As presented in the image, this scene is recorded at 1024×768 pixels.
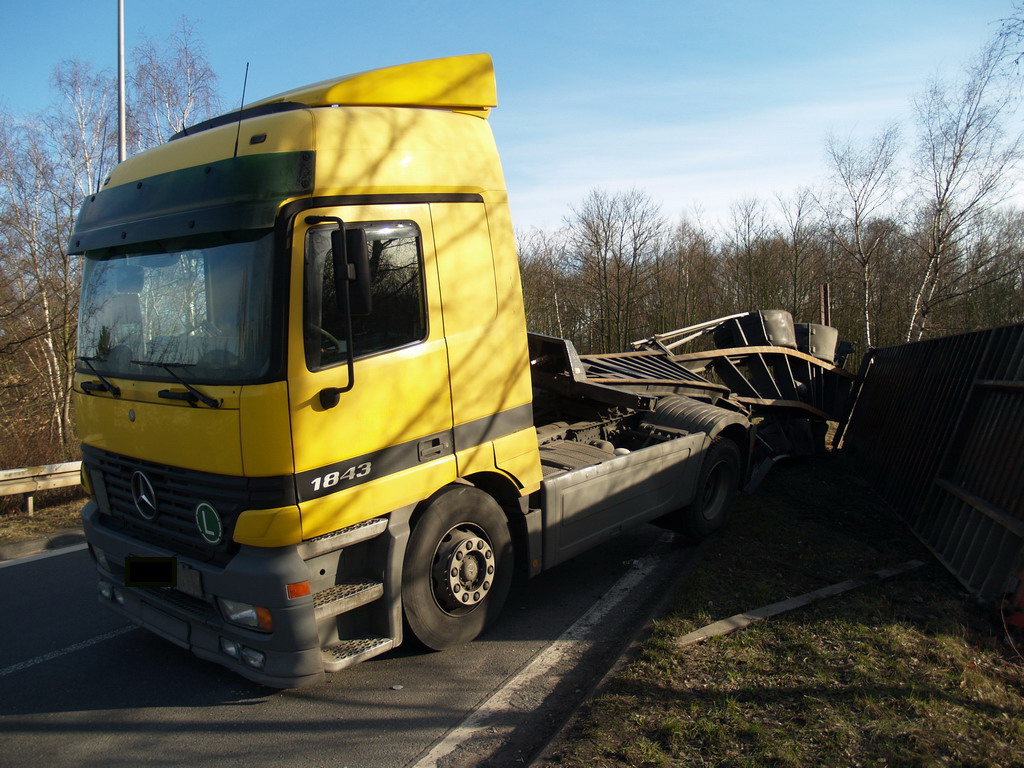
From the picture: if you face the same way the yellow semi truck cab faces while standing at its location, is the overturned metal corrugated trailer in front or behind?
behind

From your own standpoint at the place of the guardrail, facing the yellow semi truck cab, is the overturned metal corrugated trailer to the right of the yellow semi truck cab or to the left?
left

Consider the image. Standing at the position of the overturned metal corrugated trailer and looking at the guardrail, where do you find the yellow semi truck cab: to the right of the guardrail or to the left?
left

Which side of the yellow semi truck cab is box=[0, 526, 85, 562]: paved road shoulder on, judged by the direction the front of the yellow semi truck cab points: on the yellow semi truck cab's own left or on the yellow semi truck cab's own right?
on the yellow semi truck cab's own right

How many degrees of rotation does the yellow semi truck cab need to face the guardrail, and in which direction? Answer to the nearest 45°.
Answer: approximately 90° to its right
